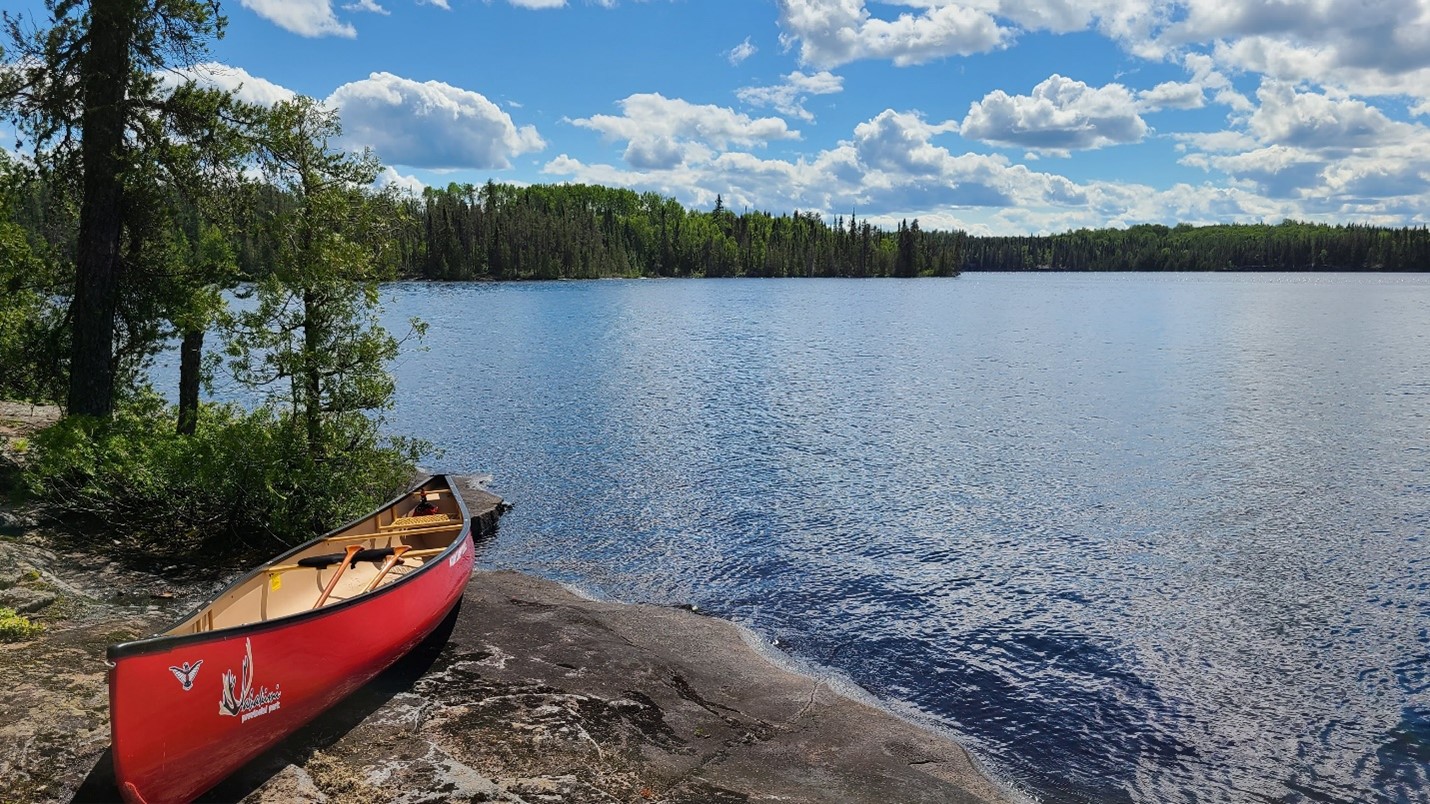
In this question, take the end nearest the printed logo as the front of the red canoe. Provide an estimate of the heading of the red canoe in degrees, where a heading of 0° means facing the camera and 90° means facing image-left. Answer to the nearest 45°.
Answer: approximately 45°
